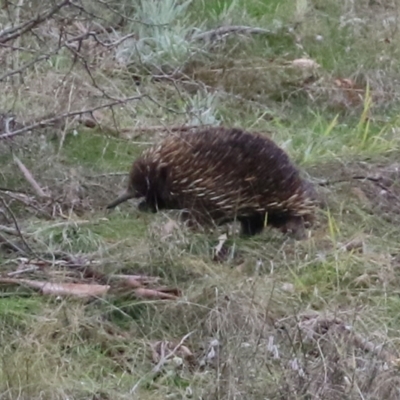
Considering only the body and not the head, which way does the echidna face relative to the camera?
to the viewer's left

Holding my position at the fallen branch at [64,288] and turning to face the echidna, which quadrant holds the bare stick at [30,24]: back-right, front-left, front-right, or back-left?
front-left

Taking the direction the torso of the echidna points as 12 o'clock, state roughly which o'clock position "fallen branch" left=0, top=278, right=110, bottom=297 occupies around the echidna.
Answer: The fallen branch is roughly at 10 o'clock from the echidna.

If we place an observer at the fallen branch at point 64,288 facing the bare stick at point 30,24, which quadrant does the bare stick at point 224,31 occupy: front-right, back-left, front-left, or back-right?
front-right

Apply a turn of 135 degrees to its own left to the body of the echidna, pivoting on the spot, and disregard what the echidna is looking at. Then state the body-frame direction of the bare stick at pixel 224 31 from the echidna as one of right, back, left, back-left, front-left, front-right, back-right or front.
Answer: back-left
